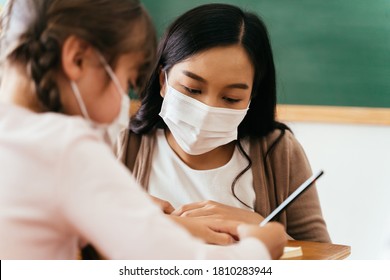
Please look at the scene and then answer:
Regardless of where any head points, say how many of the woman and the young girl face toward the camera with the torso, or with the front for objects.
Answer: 1

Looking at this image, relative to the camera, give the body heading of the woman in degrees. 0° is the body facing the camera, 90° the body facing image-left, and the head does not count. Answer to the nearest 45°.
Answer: approximately 0°

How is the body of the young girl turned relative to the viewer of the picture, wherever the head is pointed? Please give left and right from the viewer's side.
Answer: facing away from the viewer and to the right of the viewer

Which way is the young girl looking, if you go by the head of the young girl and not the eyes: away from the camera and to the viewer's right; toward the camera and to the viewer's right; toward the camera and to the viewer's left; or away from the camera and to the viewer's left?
away from the camera and to the viewer's right

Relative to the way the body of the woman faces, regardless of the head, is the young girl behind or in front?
in front
